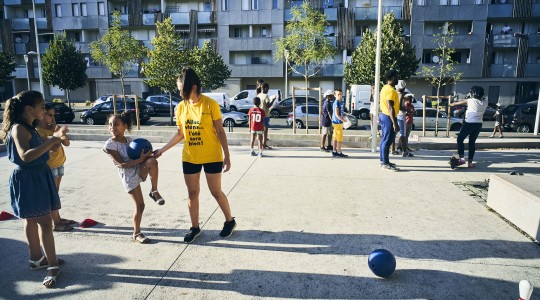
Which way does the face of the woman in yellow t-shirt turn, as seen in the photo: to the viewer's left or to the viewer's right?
to the viewer's left

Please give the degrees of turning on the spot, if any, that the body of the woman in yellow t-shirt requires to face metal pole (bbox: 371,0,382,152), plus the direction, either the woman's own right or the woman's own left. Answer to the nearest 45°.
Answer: approximately 180°

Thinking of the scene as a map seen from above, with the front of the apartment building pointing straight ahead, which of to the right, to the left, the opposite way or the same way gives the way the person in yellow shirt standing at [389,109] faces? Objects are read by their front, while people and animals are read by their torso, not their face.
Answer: to the left

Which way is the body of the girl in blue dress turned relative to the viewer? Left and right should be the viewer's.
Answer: facing to the right of the viewer

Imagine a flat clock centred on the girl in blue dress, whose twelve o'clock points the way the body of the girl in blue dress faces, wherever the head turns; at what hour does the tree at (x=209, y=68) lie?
The tree is roughly at 10 o'clock from the girl in blue dress.

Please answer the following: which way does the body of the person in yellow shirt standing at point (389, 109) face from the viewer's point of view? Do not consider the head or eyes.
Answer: to the viewer's right

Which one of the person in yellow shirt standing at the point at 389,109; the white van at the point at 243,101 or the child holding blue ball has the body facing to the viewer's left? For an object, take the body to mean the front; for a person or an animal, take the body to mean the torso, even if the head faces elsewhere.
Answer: the white van

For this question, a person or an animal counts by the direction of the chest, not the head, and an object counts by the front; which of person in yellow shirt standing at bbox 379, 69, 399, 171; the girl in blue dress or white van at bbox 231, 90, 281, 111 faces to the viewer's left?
the white van

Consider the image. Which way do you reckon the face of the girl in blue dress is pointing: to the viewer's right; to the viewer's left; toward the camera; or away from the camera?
to the viewer's right
